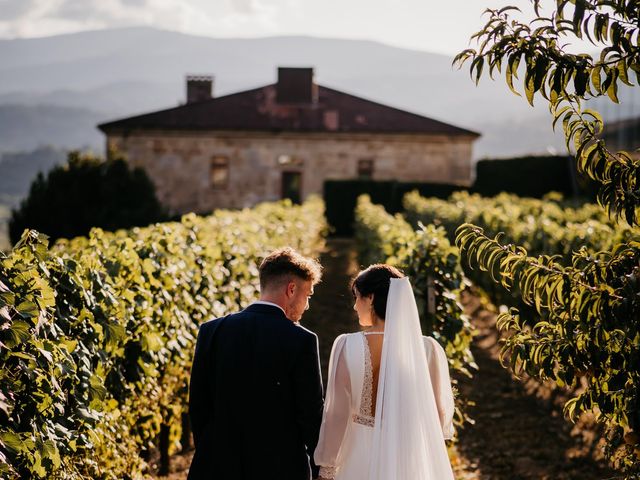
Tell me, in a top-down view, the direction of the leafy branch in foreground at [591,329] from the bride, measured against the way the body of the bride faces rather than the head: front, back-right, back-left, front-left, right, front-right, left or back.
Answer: back-right

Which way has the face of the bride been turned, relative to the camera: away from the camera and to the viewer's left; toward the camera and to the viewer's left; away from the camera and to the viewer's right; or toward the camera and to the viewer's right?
away from the camera and to the viewer's left

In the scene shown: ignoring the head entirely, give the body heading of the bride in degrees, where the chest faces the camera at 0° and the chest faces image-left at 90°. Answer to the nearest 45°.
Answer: approximately 180°

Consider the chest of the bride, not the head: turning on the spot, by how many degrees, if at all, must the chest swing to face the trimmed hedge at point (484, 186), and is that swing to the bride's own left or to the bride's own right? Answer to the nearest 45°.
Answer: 0° — they already face it

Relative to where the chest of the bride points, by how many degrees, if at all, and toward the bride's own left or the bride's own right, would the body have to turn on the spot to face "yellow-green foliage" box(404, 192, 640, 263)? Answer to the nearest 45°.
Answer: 0° — they already face it

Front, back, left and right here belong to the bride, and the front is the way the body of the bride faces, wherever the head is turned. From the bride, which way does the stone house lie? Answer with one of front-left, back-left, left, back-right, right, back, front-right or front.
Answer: front
